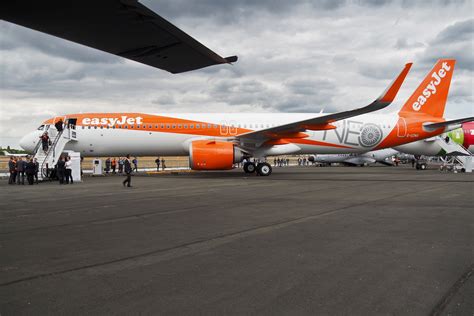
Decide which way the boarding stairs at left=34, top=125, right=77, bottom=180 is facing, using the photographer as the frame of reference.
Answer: facing the viewer and to the left of the viewer

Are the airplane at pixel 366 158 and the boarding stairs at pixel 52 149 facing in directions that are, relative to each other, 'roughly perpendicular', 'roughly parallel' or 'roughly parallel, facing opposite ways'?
roughly perpendicular

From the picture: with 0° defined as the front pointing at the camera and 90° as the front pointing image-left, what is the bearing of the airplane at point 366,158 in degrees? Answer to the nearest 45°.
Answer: approximately 90°

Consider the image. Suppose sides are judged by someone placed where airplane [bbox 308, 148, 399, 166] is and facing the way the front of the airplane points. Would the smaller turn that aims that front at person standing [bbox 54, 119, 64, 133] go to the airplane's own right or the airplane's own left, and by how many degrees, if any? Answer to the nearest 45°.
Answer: approximately 45° to the airplane's own left

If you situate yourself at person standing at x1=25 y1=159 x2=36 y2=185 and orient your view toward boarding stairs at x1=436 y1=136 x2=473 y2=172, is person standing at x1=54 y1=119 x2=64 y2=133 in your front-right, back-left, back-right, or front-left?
front-left

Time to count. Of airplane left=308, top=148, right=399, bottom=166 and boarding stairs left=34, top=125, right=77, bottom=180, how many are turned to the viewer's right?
0

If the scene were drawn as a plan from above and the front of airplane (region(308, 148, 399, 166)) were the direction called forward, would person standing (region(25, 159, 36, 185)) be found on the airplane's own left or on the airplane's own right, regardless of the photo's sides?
on the airplane's own left
